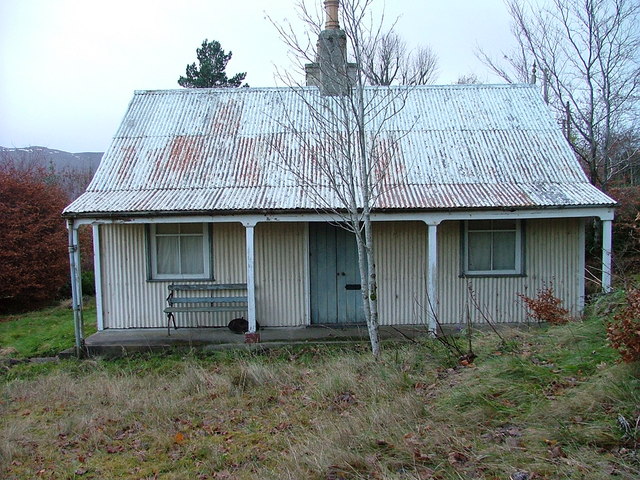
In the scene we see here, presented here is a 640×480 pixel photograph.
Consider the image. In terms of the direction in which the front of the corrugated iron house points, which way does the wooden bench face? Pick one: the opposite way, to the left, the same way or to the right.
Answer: the same way

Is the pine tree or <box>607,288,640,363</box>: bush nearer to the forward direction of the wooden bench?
the bush

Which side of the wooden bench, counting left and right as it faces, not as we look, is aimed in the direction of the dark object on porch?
left

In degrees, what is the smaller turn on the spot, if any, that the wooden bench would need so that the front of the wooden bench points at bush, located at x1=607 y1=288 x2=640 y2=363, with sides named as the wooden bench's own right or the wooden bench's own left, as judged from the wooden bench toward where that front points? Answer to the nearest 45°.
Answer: approximately 45° to the wooden bench's own left

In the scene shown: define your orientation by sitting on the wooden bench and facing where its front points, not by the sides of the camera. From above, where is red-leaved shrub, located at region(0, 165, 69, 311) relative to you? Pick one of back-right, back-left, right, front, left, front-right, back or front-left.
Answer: back-right

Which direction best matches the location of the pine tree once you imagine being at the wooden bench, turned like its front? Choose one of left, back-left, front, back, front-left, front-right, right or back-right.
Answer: back

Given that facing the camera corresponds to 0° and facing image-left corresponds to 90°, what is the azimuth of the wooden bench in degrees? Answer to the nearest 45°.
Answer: approximately 0°

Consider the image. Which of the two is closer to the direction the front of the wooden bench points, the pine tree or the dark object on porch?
the dark object on porch

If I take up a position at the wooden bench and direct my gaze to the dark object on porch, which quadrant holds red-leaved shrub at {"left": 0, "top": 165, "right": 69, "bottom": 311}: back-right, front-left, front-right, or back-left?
back-left

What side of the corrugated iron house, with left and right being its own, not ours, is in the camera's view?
front
